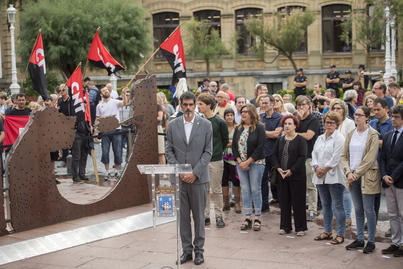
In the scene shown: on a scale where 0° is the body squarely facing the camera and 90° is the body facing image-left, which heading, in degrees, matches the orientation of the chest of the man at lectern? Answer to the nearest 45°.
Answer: approximately 0°

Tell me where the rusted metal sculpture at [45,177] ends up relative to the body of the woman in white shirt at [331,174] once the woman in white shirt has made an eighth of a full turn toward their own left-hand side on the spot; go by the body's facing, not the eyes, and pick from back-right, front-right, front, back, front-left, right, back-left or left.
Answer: right

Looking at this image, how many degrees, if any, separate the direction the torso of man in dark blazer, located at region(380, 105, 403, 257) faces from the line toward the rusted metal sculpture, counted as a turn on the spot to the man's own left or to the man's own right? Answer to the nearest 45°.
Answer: approximately 45° to the man's own right

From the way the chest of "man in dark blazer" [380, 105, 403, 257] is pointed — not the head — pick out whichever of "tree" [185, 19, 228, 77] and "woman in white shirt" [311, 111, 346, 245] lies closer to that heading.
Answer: the woman in white shirt

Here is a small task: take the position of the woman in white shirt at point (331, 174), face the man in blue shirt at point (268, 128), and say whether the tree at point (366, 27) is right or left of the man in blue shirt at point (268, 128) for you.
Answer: right

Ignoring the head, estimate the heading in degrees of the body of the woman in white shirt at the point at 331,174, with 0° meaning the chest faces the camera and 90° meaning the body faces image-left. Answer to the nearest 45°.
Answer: approximately 45°

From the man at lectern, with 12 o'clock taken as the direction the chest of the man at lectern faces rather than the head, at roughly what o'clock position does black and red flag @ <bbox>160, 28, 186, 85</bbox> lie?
The black and red flag is roughly at 6 o'clock from the man at lectern.

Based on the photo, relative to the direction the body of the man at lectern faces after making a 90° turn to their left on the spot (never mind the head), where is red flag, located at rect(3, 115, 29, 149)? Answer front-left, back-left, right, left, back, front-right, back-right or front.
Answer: back-left

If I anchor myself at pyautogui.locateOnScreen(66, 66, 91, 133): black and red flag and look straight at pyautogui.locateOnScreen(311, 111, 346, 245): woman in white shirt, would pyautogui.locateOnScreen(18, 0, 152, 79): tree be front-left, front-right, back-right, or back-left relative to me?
back-left

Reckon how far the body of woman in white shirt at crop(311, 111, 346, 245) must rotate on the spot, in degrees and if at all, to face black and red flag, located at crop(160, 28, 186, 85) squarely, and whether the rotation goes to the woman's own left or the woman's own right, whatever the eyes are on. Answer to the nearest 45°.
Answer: approximately 90° to the woman's own right

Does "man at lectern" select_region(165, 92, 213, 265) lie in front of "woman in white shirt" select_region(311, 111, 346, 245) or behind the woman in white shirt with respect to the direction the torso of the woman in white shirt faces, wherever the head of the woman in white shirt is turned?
in front

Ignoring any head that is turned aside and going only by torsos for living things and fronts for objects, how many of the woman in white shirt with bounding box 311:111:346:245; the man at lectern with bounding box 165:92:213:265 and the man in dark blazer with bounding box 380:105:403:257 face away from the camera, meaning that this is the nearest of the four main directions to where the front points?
0

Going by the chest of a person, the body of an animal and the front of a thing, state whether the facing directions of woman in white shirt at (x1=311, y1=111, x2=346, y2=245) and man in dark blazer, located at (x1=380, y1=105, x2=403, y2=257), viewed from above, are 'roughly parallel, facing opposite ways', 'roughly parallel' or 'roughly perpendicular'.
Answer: roughly parallel

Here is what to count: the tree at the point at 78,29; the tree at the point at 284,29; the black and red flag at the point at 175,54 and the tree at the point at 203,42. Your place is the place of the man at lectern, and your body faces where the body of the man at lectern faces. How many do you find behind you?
4

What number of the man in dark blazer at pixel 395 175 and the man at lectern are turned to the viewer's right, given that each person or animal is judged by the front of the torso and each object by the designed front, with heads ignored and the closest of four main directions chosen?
0
